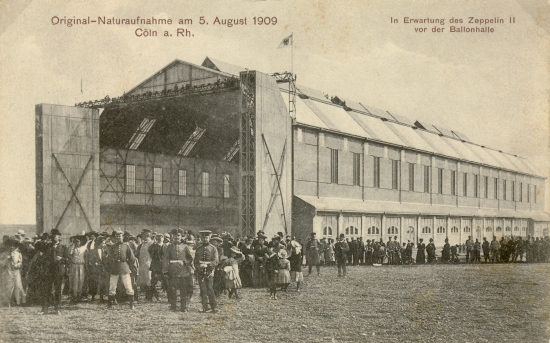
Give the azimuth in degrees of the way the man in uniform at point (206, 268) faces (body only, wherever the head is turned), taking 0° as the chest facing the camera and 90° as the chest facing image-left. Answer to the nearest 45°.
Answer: approximately 0°
